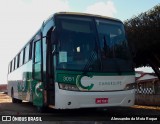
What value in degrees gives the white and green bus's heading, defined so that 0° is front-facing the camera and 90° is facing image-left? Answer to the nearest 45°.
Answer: approximately 315°
